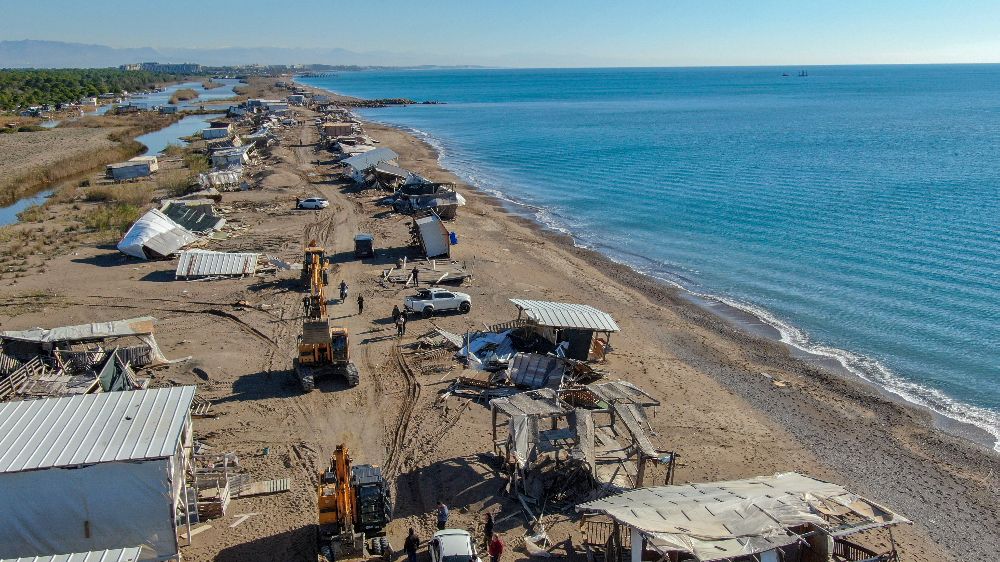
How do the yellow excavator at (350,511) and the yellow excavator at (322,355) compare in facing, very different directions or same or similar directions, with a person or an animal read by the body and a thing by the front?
same or similar directions

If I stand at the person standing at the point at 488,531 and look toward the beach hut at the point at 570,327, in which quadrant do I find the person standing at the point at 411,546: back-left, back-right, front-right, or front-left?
back-left
